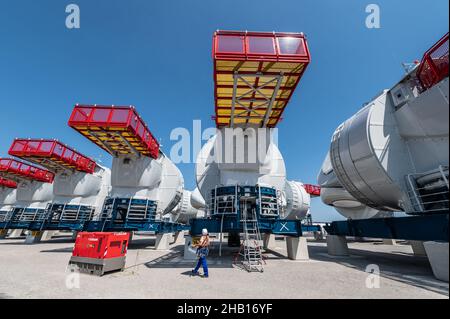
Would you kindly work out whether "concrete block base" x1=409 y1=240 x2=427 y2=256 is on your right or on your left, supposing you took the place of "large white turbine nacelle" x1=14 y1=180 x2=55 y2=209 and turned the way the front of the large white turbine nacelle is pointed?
on your right

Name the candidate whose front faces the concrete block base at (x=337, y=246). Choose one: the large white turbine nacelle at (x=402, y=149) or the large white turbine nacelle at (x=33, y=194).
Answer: the large white turbine nacelle at (x=402, y=149)

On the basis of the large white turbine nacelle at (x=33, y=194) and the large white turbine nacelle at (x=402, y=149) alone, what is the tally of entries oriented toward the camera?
0

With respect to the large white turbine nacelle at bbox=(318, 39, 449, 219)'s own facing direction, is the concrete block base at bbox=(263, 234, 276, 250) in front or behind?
in front

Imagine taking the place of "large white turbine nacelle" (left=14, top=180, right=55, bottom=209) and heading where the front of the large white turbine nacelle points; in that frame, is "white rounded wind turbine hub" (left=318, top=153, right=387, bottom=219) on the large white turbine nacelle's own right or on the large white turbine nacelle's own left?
on the large white turbine nacelle's own right

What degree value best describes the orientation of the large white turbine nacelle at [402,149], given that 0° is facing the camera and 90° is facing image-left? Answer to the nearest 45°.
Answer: approximately 135°

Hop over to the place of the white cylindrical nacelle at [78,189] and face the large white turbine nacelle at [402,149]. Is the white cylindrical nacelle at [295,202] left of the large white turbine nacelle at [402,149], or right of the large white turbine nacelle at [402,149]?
left

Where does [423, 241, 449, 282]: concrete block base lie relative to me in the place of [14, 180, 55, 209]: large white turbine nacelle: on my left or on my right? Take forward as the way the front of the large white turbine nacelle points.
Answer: on my right

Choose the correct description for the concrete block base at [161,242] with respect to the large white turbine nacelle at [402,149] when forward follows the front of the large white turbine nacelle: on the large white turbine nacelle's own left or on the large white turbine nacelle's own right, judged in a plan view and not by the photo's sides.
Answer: on the large white turbine nacelle's own left

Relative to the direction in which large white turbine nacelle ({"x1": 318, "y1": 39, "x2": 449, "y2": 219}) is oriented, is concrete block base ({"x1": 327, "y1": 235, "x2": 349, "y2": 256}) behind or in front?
in front
